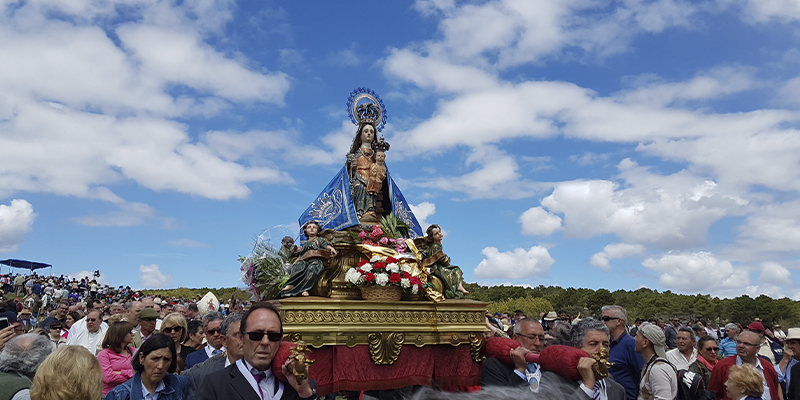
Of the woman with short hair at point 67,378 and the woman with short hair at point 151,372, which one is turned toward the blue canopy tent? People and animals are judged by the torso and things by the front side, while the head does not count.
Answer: the woman with short hair at point 67,378

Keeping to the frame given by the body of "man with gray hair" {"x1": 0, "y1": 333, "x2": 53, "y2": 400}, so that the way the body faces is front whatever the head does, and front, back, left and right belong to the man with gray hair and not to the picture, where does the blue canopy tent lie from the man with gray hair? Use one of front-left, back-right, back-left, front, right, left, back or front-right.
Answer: front-left

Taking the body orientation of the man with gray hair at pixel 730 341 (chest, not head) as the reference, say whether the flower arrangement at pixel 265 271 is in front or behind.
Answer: in front

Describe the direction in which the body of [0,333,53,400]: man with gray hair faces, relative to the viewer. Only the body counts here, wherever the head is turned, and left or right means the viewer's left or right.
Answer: facing away from the viewer and to the right of the viewer

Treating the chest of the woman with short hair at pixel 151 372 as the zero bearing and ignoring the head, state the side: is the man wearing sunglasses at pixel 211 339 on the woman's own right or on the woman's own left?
on the woman's own left

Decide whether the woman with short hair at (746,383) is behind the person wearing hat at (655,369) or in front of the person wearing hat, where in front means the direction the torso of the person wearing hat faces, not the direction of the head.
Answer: behind

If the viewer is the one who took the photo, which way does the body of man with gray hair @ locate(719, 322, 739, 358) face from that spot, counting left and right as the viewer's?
facing the viewer and to the left of the viewer

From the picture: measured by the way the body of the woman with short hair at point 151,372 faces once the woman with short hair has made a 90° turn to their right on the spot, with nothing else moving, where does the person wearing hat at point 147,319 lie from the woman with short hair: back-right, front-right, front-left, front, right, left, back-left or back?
back-right

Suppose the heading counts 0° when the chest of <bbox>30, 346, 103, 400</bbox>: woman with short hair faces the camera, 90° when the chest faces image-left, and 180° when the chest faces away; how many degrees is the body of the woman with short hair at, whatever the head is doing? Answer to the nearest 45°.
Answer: approximately 180°

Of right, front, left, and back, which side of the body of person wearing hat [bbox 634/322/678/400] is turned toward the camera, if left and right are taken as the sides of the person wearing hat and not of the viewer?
left

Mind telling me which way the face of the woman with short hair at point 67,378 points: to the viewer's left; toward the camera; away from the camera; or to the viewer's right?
away from the camera

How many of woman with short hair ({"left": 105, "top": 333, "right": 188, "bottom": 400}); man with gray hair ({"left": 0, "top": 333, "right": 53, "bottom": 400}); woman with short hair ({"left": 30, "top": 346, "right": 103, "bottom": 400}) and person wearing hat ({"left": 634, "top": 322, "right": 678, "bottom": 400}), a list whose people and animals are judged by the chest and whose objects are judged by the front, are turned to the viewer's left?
1

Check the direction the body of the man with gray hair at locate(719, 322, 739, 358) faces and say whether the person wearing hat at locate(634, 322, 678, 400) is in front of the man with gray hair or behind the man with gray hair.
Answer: in front
